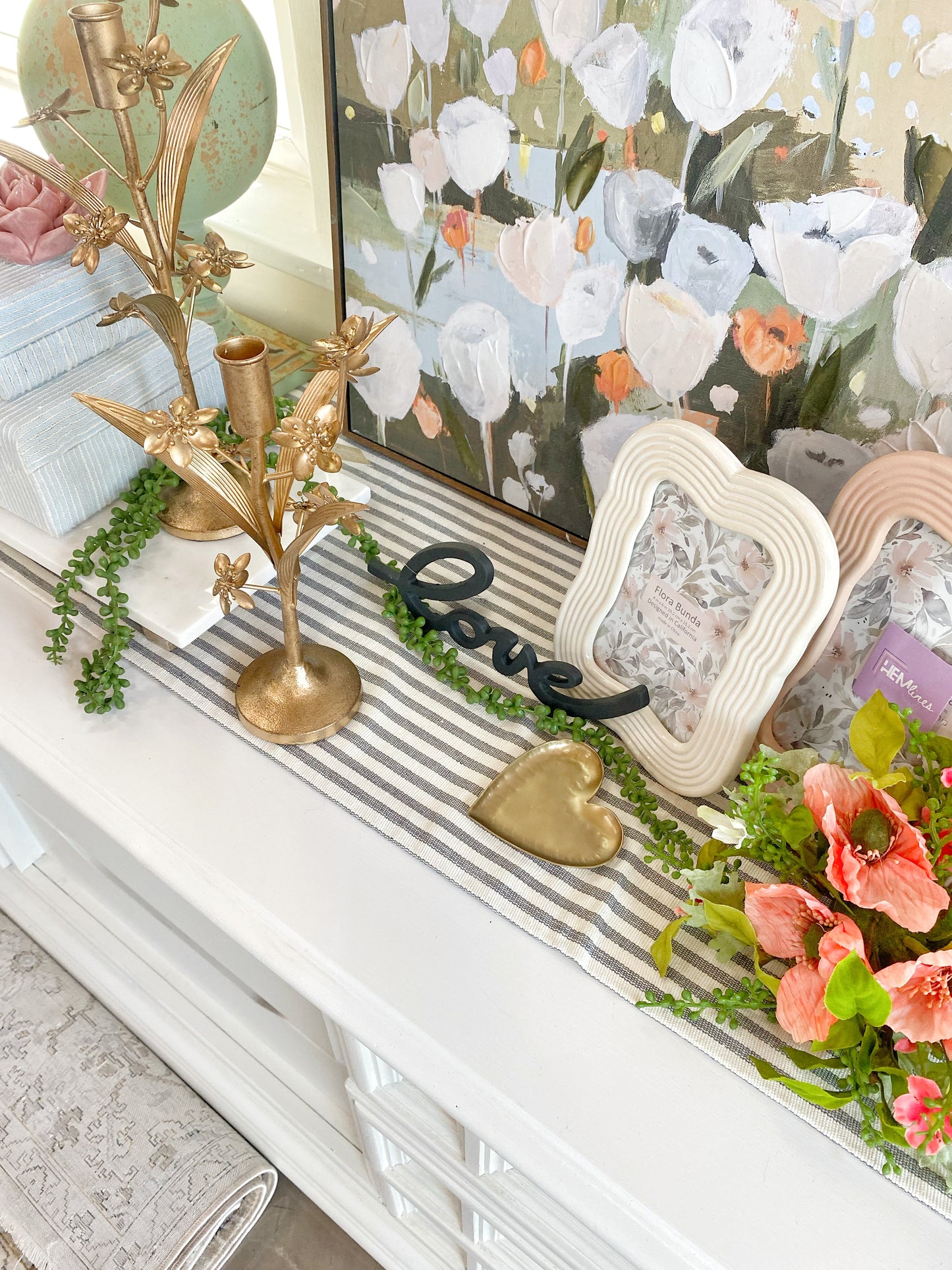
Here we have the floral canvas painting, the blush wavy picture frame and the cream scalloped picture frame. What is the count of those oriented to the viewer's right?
0

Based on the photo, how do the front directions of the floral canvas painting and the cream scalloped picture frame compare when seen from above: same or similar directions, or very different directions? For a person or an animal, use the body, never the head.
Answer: same or similar directions

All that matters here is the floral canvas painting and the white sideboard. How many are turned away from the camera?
0

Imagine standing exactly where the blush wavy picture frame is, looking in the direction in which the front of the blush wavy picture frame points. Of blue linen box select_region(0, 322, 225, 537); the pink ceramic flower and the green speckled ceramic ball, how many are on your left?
0

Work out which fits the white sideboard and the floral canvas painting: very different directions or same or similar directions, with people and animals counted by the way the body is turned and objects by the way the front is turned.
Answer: same or similar directions

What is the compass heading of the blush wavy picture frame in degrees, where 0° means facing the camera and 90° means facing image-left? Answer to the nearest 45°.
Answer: approximately 45°

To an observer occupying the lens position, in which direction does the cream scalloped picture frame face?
facing the viewer and to the left of the viewer

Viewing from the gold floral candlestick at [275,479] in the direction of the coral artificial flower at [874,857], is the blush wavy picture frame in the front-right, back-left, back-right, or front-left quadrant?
front-left

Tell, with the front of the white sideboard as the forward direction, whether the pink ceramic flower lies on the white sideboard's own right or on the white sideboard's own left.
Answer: on the white sideboard's own right

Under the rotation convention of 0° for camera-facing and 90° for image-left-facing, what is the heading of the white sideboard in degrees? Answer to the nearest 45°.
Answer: approximately 45°
